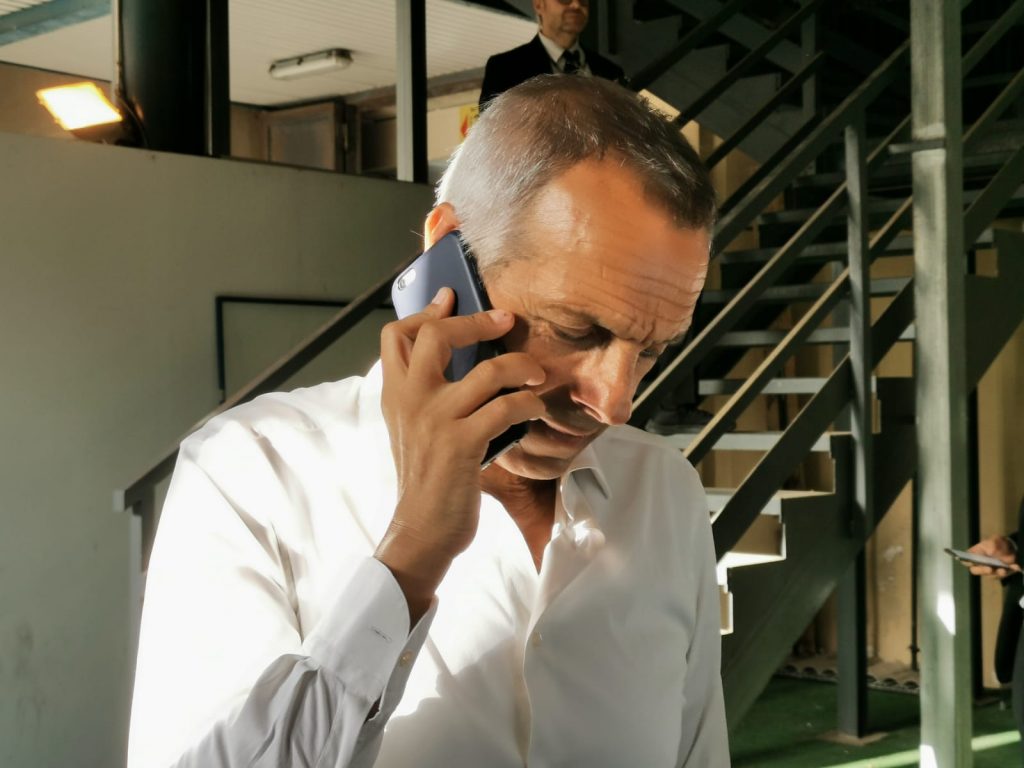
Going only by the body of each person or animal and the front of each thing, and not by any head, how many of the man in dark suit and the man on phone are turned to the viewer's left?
0

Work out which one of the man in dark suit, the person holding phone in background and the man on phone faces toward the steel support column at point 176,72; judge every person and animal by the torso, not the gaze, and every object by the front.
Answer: the person holding phone in background

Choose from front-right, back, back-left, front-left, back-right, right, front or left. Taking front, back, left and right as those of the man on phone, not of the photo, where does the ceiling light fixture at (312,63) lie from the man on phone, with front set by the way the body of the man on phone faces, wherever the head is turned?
back-left

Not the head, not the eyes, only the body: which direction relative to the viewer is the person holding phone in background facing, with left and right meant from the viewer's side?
facing to the left of the viewer

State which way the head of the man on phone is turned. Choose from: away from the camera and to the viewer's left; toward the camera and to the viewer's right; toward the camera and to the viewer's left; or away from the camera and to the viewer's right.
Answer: toward the camera and to the viewer's right

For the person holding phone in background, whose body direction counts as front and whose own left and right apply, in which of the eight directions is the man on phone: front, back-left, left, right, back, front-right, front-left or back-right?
left

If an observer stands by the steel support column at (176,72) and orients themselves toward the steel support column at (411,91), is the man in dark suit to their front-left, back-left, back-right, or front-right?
front-right

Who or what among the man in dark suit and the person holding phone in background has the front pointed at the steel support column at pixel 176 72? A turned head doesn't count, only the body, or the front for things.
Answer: the person holding phone in background

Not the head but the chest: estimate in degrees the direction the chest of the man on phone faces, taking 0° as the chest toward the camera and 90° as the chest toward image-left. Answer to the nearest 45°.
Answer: approximately 315°

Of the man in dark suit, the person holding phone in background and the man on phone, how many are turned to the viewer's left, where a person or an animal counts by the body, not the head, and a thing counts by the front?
1

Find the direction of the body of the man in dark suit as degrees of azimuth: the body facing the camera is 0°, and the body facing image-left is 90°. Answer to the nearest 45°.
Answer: approximately 315°

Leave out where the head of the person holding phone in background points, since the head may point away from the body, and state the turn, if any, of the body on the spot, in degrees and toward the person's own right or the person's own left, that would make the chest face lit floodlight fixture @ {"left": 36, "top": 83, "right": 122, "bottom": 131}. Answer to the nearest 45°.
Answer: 0° — they already face it
